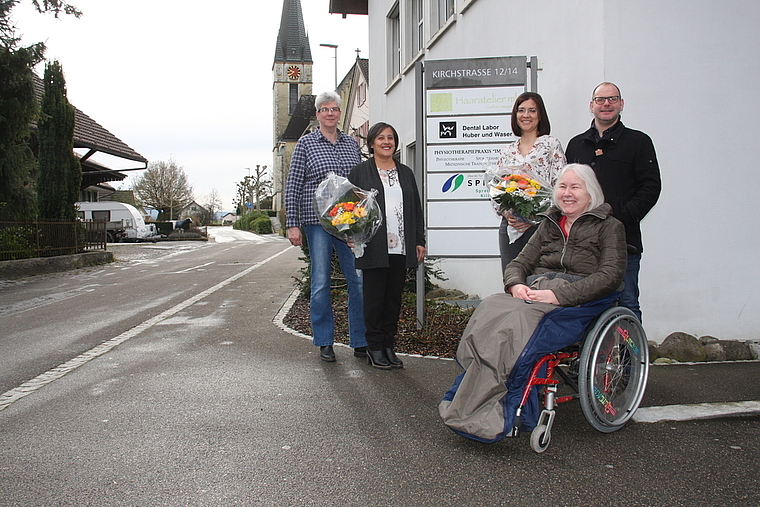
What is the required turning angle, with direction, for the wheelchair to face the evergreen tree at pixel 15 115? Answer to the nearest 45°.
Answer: approximately 90° to its right

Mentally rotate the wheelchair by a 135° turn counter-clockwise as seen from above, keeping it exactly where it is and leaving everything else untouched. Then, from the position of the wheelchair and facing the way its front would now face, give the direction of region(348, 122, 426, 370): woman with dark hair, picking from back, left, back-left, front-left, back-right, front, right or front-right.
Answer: back-left

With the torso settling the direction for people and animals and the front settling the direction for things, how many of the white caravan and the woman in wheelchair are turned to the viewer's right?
1

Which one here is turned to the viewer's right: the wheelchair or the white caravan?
the white caravan

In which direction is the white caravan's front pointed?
to the viewer's right

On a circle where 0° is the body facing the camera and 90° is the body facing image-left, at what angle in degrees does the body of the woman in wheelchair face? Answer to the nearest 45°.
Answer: approximately 45°

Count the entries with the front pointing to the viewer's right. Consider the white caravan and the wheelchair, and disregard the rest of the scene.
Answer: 1

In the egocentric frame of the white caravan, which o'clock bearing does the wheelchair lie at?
The wheelchair is roughly at 3 o'clock from the white caravan.

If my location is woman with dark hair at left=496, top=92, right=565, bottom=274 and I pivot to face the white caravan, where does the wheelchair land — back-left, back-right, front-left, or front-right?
back-left

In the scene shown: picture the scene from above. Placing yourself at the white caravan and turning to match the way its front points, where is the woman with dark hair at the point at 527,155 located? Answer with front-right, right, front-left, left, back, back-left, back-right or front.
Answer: right

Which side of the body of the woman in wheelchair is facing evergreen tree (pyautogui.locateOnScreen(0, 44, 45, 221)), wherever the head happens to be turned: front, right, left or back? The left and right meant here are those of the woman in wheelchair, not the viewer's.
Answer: right

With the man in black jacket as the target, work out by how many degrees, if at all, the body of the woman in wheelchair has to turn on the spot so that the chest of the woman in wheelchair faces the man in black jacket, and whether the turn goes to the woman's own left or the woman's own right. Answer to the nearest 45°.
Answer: approximately 180°
